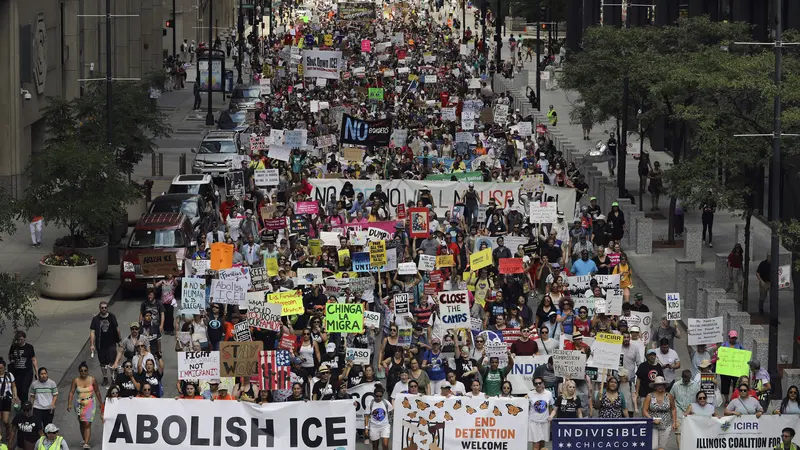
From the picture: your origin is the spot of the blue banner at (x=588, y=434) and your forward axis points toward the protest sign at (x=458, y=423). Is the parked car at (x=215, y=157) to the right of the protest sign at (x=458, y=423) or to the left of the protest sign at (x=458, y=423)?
right

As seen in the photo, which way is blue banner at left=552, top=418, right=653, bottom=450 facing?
toward the camera

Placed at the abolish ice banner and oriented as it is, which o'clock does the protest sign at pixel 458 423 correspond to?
The protest sign is roughly at 9 o'clock from the abolish ice banner.

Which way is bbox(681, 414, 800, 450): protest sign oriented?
toward the camera

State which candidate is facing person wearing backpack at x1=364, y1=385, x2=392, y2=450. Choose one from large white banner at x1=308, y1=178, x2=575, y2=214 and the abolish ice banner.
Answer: the large white banner

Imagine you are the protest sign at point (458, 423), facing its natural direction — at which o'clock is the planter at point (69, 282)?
The planter is roughly at 5 o'clock from the protest sign.

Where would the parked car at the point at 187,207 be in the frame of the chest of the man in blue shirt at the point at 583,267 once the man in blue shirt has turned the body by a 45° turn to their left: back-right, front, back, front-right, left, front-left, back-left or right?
back

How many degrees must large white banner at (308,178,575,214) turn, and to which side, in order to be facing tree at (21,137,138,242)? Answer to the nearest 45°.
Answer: approximately 45° to its right

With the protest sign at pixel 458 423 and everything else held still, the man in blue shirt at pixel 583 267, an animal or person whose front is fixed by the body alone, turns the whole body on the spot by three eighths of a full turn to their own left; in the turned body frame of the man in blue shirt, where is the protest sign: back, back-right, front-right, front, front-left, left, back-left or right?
back-right

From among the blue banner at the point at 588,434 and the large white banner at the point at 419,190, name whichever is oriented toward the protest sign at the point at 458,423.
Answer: the large white banner
